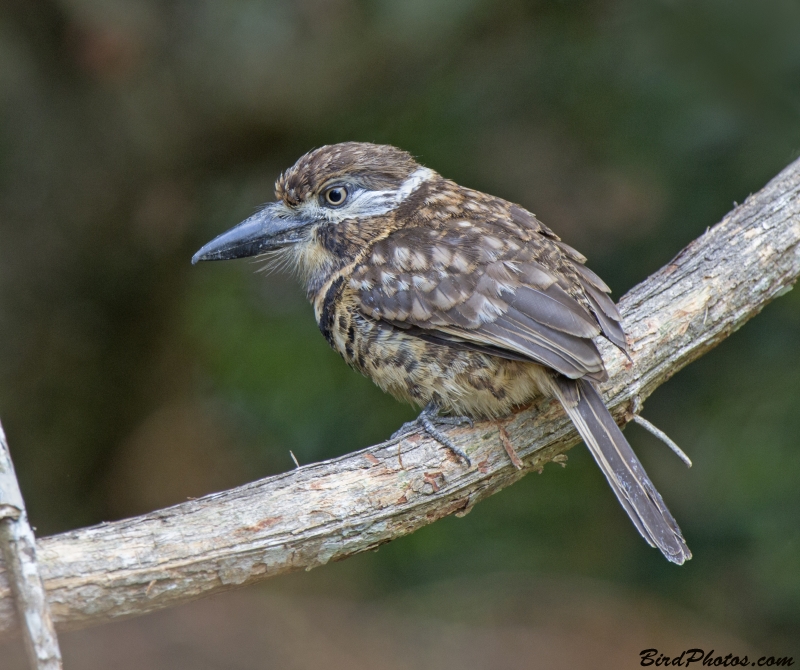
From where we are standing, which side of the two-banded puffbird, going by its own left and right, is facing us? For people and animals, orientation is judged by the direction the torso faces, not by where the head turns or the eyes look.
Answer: left

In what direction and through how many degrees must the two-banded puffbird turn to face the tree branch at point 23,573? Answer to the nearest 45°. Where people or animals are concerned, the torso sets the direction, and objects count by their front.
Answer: approximately 45° to its left
